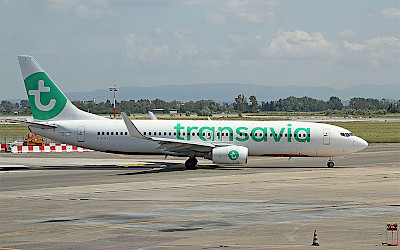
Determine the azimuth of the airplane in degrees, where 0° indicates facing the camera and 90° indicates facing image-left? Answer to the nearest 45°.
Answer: approximately 270°

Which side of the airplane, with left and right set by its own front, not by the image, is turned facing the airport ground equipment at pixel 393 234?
right
